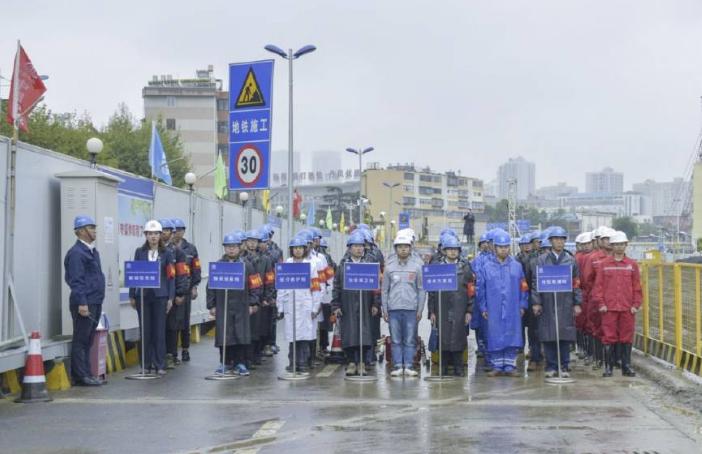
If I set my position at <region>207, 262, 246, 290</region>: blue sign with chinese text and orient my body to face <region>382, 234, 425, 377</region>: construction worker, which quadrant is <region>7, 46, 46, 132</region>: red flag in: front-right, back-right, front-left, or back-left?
back-right

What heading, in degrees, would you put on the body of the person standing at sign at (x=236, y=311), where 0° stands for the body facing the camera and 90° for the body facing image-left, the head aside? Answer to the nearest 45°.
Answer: approximately 0°

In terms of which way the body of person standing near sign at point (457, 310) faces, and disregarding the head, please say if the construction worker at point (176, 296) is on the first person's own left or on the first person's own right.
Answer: on the first person's own right

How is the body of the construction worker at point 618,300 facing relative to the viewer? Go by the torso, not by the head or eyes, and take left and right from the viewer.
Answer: facing the viewer

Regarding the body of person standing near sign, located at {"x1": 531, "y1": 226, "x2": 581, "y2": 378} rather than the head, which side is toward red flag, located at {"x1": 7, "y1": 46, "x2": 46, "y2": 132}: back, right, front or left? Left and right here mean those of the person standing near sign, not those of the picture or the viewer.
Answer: right

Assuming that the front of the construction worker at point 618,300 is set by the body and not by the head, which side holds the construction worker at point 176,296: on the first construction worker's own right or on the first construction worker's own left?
on the first construction worker's own right

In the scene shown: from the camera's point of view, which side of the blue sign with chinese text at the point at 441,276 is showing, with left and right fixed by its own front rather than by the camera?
front

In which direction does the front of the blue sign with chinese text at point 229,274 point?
toward the camera

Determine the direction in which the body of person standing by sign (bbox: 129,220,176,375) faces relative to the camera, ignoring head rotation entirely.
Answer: toward the camera

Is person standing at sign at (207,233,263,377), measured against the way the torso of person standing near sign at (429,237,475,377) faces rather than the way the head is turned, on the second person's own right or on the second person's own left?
on the second person's own right
